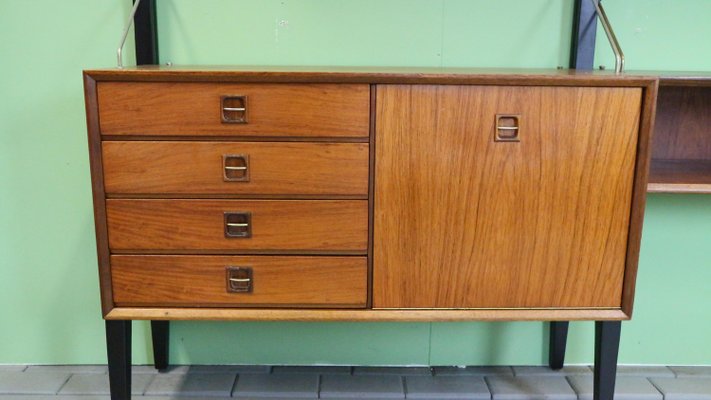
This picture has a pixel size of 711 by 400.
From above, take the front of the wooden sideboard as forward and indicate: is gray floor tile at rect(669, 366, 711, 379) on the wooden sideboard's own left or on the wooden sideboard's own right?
on the wooden sideboard's own left

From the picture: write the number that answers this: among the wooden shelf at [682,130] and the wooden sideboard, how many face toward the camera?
2

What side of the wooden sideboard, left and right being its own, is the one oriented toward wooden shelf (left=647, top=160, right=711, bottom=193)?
left

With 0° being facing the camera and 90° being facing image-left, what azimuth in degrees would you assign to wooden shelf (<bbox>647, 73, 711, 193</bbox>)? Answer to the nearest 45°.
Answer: approximately 0°

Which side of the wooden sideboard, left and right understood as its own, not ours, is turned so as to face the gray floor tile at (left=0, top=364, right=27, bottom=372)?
right

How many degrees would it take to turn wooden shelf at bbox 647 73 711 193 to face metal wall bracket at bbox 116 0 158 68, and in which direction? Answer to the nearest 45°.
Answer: approximately 45° to its right
